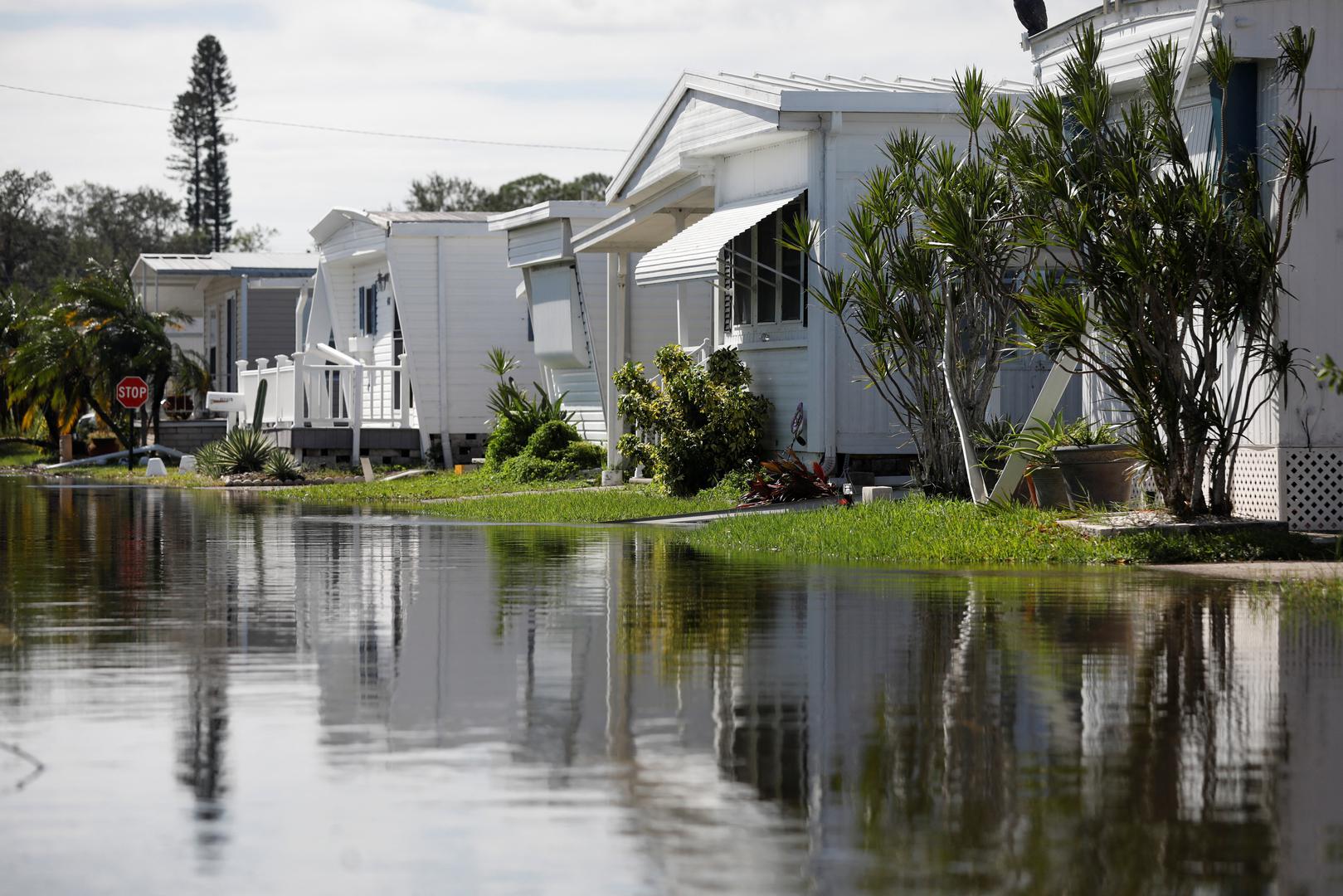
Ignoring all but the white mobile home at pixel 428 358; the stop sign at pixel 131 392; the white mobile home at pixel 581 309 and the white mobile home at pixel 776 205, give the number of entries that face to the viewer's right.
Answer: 0

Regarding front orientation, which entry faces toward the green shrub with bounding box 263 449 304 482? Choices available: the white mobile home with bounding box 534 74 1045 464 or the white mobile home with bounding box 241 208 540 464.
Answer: the white mobile home with bounding box 241 208 540 464

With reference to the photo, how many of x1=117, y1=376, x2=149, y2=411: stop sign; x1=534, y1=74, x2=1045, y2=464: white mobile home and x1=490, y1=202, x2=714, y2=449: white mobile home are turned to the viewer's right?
0

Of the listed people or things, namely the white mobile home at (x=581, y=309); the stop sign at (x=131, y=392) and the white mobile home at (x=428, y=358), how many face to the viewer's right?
0

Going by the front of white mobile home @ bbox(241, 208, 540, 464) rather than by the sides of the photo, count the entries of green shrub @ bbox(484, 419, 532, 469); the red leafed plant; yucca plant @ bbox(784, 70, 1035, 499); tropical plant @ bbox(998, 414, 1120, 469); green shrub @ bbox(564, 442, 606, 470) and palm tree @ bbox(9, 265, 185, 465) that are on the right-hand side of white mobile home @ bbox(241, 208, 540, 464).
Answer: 1

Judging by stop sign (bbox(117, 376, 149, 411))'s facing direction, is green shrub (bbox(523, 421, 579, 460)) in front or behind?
in front

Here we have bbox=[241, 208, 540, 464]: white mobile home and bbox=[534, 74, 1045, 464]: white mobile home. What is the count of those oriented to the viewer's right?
0

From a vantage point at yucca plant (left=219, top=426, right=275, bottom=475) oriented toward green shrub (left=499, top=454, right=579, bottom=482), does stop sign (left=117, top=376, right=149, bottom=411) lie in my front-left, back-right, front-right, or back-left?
back-left

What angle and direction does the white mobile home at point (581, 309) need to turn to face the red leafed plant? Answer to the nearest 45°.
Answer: approximately 45° to its left

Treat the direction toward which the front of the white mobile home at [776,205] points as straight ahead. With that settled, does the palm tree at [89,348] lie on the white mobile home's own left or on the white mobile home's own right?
on the white mobile home's own right

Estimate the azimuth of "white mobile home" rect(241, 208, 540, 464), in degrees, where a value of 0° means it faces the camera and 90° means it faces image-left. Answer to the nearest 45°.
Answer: approximately 45°

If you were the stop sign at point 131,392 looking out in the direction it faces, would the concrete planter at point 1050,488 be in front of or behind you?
in front

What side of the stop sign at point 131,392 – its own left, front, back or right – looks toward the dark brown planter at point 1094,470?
front

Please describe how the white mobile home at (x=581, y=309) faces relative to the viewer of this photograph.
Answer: facing the viewer and to the left of the viewer

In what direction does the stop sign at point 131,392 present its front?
toward the camera

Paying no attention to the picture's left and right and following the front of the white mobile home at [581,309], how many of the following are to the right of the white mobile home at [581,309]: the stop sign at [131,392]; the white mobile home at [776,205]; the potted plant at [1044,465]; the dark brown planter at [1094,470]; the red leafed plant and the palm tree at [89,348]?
2
